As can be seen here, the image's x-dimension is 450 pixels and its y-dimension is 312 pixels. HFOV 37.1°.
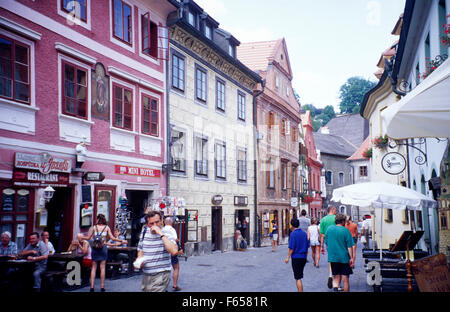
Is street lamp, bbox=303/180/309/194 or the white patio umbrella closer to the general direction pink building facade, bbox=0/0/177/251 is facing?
the white patio umbrella

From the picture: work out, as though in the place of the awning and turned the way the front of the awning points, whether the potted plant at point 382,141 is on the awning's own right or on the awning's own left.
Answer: on the awning's own right

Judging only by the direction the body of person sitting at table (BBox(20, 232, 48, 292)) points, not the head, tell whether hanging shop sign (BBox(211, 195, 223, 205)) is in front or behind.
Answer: behind

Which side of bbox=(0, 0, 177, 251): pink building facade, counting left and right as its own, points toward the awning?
front

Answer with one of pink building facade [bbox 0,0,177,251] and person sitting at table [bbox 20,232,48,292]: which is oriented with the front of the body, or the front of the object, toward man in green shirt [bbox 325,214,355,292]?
the pink building facade

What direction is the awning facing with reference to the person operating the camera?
facing to the left of the viewer
